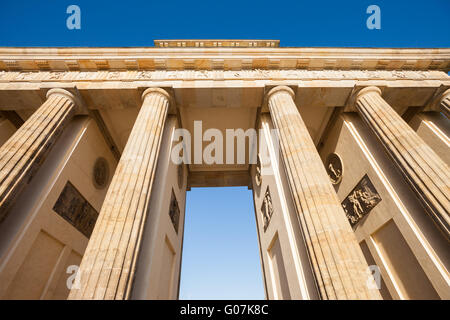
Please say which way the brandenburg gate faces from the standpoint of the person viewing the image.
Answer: facing the viewer
